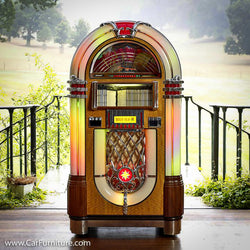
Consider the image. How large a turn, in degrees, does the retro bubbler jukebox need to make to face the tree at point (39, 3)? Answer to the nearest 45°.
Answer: approximately 180°

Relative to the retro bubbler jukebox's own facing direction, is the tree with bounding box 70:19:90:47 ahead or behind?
behind

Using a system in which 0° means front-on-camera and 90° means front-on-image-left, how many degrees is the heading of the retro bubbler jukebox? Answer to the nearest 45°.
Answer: approximately 0°

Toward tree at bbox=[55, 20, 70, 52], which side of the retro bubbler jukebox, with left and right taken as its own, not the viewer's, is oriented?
back

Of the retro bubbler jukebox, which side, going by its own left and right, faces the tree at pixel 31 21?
back

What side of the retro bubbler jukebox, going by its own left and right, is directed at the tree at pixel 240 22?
back

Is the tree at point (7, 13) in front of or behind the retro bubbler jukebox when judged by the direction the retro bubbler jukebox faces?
behind

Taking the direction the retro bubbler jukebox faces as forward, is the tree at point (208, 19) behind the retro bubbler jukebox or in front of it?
behind

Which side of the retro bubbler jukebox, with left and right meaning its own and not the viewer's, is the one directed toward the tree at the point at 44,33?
back
